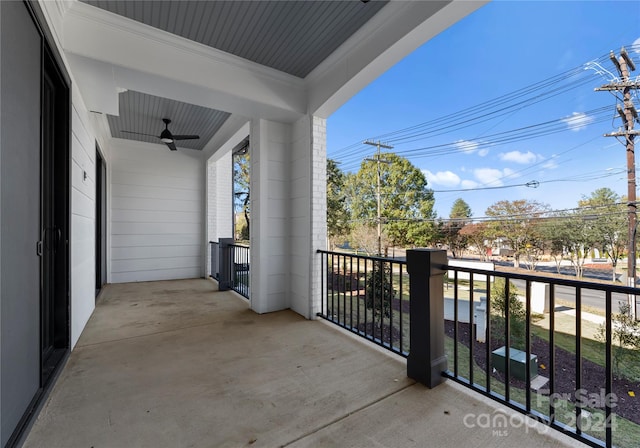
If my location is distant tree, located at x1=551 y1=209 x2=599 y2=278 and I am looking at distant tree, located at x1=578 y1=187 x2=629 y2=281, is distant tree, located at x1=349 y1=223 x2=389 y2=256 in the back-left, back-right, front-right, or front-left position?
back-right

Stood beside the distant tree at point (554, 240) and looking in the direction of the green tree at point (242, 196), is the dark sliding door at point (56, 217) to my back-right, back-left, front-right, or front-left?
front-left

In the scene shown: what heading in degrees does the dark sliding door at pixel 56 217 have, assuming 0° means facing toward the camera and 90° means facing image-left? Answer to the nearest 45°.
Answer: approximately 270°

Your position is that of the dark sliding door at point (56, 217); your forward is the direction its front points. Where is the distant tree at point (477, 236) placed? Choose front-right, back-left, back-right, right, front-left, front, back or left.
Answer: front

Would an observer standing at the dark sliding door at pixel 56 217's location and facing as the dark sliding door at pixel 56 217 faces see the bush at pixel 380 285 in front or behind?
in front

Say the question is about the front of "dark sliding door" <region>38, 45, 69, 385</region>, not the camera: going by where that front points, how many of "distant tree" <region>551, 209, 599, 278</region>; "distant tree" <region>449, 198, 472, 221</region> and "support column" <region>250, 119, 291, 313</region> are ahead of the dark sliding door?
3

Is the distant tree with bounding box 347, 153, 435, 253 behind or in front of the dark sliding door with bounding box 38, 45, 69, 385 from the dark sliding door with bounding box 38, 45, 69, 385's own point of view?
in front

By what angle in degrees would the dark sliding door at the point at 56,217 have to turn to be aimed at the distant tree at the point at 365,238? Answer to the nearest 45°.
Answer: approximately 45° to its left
